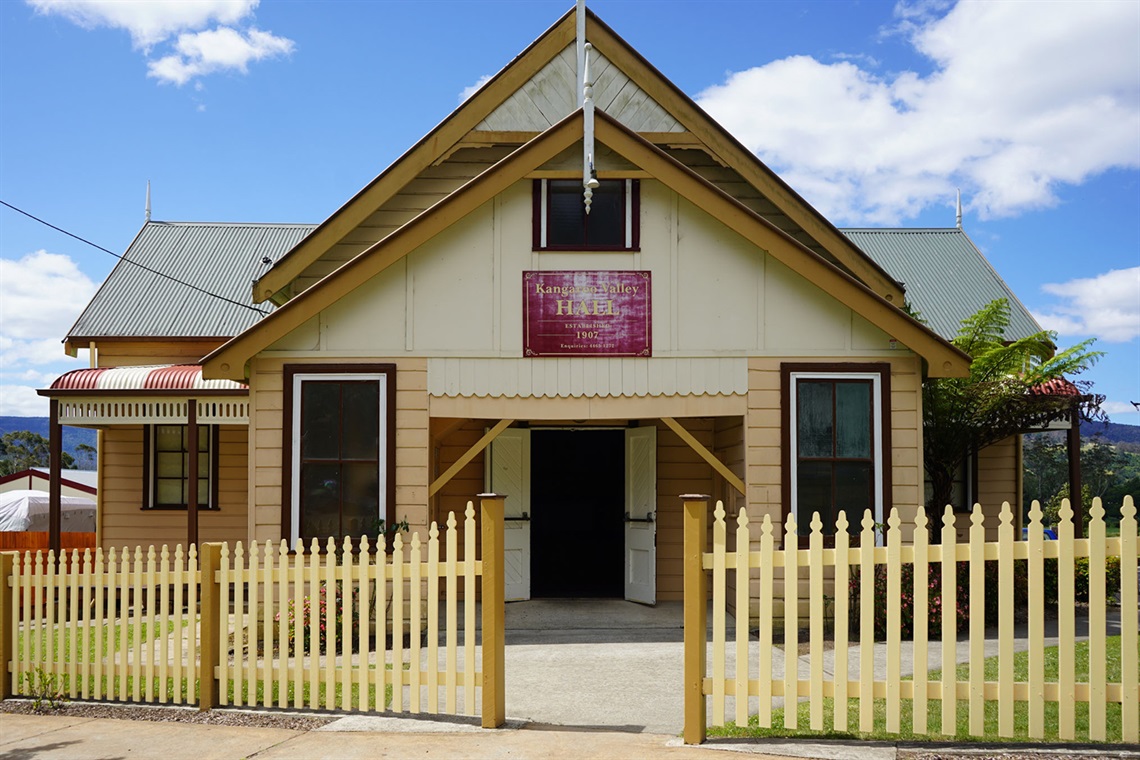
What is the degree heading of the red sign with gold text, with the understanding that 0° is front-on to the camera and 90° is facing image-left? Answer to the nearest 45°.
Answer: approximately 0°

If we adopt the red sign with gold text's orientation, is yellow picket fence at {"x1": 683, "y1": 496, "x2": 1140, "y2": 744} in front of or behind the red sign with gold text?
in front

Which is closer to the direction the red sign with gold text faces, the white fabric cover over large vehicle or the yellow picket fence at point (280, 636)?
the yellow picket fence

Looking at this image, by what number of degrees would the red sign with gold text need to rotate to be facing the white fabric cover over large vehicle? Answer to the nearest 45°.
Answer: approximately 135° to its right

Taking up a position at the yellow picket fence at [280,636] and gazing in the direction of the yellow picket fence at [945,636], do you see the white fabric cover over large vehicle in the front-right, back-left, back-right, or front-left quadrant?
back-left

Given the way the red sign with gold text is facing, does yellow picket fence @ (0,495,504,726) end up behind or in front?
in front
